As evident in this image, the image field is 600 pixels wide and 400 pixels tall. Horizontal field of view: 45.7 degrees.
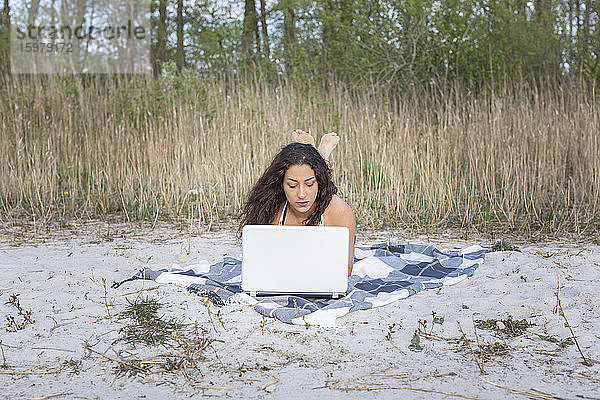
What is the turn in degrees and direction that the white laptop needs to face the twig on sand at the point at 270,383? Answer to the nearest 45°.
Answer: approximately 180°

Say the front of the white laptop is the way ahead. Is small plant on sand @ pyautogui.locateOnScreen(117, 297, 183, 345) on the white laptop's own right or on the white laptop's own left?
on the white laptop's own left

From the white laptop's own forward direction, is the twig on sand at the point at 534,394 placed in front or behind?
behind

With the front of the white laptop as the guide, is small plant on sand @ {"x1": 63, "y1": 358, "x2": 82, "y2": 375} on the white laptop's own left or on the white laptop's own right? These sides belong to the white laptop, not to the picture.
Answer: on the white laptop's own left

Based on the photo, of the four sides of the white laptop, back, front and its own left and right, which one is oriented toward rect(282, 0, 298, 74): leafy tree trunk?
front

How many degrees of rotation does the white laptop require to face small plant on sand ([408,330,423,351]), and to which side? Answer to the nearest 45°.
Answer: approximately 135° to its right

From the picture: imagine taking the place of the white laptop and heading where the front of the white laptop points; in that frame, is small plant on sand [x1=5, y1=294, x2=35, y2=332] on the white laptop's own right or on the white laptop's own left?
on the white laptop's own left

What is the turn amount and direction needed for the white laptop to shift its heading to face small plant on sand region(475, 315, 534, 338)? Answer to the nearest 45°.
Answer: approximately 90° to its right

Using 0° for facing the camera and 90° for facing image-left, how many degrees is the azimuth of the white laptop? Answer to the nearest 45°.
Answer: approximately 180°

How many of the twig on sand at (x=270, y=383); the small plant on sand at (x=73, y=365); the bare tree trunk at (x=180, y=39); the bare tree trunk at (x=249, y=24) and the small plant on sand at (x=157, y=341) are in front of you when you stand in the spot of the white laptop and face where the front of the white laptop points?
2

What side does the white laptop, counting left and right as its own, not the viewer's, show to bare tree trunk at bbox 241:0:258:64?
front

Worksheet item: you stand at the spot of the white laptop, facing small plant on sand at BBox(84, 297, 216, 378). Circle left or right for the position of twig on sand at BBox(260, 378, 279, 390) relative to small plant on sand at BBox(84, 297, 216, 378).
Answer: left
